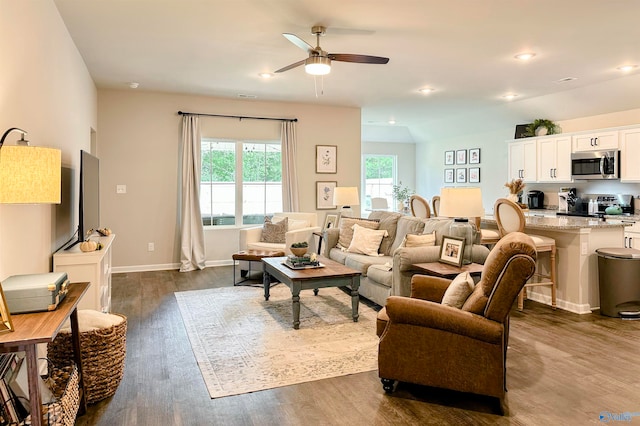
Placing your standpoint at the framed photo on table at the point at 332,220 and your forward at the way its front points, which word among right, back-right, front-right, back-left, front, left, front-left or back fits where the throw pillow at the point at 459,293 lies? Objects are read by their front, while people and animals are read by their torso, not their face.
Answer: front-left

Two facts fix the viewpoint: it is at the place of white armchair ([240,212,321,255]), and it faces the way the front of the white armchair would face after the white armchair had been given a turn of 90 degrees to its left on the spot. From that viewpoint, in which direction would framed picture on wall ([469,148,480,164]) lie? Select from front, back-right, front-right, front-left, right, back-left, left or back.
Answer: left

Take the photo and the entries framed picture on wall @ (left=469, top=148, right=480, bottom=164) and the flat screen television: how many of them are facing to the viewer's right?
1

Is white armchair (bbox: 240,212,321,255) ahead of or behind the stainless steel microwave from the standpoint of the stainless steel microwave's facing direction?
ahead

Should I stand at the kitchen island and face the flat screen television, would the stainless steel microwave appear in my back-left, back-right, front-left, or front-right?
back-right

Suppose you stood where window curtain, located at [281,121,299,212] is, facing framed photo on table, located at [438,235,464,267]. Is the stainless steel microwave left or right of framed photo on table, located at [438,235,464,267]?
left

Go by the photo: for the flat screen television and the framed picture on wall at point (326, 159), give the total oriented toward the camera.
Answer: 1

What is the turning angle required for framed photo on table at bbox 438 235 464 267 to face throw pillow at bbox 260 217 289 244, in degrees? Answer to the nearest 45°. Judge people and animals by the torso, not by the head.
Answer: approximately 90° to its right

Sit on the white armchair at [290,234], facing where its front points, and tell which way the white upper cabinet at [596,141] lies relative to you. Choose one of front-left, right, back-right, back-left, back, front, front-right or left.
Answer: back-left

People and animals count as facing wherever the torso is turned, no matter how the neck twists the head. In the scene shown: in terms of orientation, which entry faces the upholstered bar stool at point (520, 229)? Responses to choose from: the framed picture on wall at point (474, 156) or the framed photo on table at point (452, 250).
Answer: the framed picture on wall

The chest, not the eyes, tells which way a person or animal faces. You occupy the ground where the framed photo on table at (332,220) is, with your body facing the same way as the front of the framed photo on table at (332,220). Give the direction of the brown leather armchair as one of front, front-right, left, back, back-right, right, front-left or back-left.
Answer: front-left

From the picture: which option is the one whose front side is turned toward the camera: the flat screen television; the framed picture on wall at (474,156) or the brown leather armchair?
the framed picture on wall
